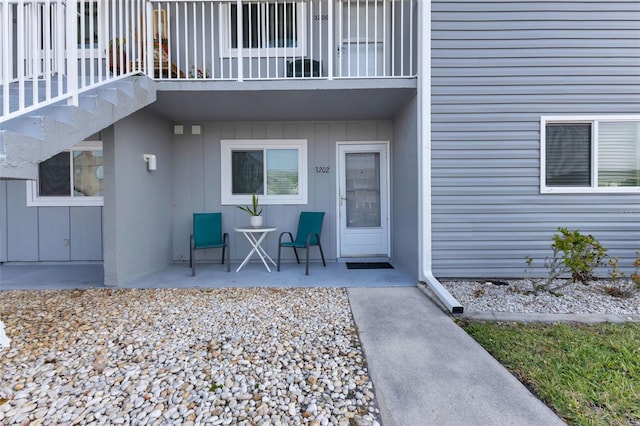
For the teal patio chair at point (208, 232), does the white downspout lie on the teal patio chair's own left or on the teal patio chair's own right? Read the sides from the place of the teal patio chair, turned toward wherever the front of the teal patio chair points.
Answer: on the teal patio chair's own left

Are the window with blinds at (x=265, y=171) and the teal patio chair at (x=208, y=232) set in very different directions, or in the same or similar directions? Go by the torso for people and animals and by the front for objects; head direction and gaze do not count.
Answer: same or similar directions

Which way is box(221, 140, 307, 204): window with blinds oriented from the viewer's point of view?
toward the camera

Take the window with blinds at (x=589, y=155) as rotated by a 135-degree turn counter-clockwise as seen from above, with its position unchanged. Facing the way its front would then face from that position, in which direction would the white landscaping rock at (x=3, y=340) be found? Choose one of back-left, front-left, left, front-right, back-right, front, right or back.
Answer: back

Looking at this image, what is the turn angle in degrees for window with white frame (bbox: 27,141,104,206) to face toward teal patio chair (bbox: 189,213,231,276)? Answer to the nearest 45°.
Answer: approximately 45° to its left

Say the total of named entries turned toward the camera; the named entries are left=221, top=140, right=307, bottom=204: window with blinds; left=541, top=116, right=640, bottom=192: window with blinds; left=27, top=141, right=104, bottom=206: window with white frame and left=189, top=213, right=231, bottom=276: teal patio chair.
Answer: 4

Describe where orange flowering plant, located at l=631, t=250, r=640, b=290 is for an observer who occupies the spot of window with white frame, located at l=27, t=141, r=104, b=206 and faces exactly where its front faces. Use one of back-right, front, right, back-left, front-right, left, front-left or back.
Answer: front-left

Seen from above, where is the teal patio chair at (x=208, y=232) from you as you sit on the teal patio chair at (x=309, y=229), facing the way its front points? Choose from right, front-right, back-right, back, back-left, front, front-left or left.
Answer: front-right

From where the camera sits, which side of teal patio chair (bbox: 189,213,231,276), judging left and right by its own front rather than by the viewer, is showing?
front

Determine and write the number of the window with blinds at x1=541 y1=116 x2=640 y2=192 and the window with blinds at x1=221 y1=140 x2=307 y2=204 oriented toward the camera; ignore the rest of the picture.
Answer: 2
